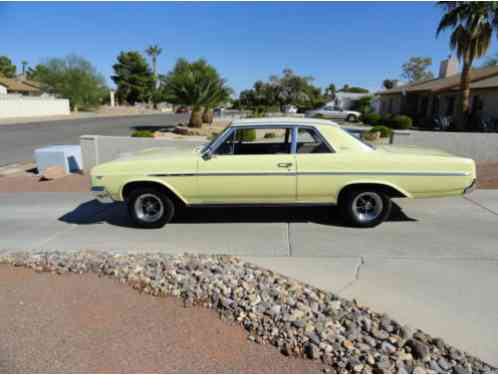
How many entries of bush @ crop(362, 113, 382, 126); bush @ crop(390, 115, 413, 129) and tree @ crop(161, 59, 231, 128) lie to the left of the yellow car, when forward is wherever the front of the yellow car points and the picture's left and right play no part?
0

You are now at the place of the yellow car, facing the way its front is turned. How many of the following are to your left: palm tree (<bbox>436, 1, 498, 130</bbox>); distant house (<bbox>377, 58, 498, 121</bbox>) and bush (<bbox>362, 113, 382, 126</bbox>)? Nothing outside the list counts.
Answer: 0

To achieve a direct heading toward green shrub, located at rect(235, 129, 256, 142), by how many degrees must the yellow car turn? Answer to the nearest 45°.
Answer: approximately 45° to its right

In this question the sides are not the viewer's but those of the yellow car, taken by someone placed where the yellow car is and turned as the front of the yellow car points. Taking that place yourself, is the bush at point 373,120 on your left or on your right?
on your right

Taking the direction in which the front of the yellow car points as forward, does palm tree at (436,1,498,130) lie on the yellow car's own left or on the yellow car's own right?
on the yellow car's own right

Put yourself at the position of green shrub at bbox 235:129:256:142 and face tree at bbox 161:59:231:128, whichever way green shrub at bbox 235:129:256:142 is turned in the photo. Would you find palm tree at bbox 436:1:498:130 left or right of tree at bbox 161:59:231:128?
right

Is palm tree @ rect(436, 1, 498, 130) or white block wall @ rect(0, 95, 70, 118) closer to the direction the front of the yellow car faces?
the white block wall

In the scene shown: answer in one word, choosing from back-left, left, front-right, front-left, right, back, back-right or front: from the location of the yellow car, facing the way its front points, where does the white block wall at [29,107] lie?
front-right

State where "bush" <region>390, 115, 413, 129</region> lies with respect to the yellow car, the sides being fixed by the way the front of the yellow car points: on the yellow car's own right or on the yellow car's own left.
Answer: on the yellow car's own right

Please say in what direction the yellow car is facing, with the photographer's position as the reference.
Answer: facing to the left of the viewer

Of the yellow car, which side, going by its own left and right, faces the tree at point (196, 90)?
right

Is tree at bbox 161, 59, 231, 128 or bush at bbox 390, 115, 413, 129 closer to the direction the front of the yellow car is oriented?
the tree

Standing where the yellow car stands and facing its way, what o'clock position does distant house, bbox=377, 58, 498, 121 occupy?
The distant house is roughly at 4 o'clock from the yellow car.
